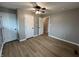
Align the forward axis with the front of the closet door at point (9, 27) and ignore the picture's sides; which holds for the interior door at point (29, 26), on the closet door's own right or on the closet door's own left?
on the closet door's own left

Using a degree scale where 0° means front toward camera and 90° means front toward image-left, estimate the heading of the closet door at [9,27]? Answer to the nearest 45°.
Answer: approximately 315°
